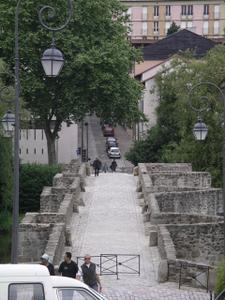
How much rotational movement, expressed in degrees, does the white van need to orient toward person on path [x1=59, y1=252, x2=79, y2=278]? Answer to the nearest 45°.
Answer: approximately 90° to its left

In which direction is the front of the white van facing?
to the viewer's right
